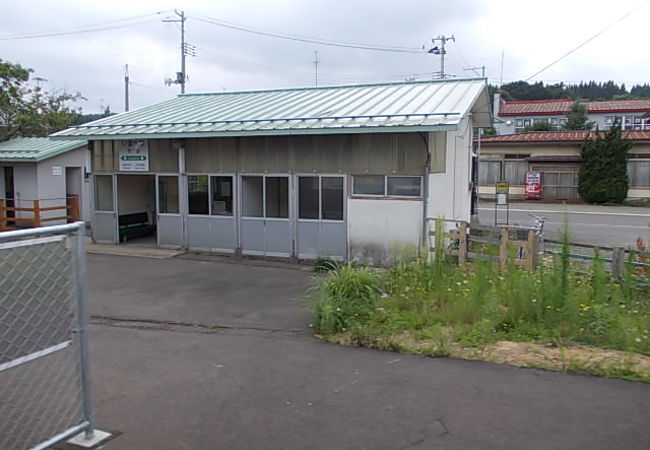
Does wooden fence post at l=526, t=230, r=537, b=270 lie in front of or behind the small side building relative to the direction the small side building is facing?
in front

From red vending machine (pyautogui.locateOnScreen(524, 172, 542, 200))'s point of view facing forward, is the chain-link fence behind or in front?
in front

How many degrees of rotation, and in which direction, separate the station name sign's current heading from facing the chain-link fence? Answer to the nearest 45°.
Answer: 0° — it already faces it

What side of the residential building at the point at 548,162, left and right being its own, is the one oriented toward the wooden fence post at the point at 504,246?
front

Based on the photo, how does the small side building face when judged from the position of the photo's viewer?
facing the viewer and to the right of the viewer

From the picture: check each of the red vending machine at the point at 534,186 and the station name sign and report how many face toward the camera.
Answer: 2

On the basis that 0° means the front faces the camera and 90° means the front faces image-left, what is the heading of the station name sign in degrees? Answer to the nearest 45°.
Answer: approximately 0°

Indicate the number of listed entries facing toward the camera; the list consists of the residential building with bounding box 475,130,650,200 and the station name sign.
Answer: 2

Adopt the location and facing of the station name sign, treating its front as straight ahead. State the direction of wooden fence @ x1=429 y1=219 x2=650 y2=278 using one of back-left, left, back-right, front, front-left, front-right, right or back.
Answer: front-left

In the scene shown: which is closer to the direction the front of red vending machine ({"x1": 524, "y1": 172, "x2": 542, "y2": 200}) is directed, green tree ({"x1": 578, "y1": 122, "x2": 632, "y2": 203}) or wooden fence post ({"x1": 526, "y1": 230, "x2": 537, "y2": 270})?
the wooden fence post

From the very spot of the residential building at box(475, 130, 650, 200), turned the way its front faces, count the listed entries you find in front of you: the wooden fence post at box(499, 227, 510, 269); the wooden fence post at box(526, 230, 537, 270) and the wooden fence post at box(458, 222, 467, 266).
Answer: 3

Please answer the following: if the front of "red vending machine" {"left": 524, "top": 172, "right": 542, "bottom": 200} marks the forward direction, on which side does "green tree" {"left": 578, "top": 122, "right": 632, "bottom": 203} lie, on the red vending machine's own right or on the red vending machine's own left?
on the red vending machine's own left
